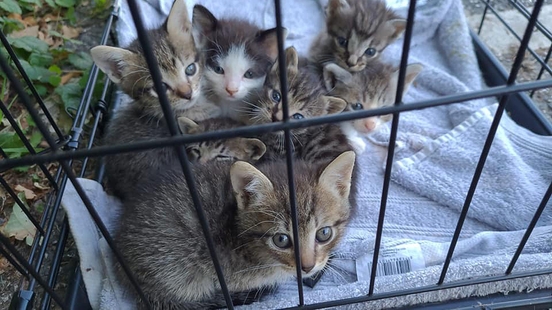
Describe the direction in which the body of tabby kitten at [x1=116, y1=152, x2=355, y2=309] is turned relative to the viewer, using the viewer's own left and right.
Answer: facing the viewer and to the right of the viewer

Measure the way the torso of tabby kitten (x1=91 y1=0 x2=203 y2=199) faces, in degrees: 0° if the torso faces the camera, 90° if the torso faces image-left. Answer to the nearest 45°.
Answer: approximately 315°

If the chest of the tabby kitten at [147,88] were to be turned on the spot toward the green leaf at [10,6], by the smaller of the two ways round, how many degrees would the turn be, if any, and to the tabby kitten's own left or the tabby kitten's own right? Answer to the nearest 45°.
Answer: approximately 180°

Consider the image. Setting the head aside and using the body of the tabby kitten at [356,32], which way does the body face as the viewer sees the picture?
toward the camera

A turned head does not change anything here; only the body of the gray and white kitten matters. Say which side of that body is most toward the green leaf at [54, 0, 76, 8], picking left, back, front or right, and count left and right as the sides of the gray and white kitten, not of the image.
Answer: right

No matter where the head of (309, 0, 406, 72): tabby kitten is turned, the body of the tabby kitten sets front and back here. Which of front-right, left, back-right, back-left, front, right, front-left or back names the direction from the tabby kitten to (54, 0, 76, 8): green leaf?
right

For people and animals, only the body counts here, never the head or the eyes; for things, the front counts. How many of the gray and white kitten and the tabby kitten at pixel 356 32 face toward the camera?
2

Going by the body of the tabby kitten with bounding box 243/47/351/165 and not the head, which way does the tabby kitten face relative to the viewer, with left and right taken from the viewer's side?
facing the viewer and to the left of the viewer

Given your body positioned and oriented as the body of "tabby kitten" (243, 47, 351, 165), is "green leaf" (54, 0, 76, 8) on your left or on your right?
on your right

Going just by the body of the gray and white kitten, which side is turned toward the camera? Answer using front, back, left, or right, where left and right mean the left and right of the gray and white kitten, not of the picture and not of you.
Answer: front
